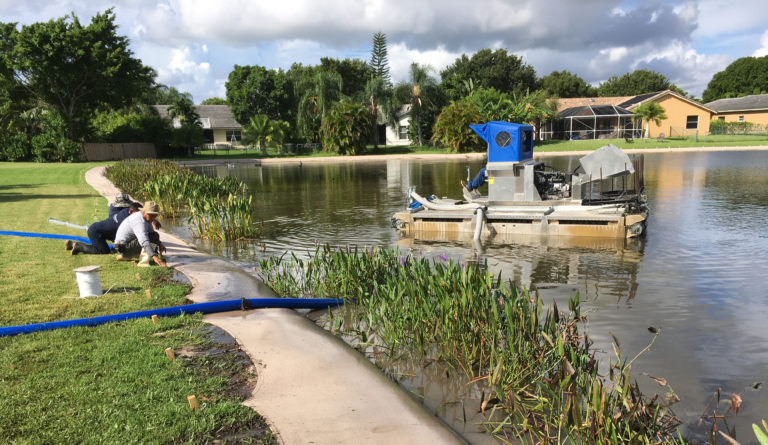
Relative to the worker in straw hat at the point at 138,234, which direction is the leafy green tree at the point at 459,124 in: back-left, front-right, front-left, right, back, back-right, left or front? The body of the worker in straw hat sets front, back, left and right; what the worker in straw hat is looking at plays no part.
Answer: front-left

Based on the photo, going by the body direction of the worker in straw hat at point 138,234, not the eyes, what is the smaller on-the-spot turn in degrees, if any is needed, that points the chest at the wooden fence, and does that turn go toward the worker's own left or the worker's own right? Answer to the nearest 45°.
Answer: approximately 90° to the worker's own left

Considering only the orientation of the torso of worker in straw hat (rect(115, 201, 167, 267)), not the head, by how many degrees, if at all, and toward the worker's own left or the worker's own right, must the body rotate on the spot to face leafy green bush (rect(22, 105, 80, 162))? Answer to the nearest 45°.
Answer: approximately 90° to the worker's own left

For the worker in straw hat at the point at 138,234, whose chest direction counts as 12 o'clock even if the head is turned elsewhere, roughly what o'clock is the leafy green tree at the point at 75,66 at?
The leafy green tree is roughly at 9 o'clock from the worker in straw hat.

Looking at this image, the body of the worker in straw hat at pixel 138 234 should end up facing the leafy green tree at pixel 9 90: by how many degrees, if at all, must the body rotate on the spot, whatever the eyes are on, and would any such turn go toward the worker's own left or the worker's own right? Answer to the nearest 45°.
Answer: approximately 90° to the worker's own left

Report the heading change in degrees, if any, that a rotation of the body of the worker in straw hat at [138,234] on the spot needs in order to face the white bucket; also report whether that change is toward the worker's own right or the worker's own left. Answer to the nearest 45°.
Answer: approximately 90° to the worker's own right

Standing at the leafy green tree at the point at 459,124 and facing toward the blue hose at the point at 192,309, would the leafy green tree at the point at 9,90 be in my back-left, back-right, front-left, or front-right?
front-right

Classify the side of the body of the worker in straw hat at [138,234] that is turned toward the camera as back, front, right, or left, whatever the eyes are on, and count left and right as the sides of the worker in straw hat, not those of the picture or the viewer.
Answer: right

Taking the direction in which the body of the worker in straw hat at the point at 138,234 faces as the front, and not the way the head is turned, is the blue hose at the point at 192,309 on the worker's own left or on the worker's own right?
on the worker's own right
